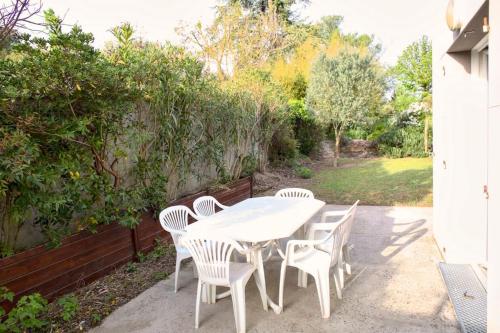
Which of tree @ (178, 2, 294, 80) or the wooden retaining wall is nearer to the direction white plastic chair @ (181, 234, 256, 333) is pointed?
the tree

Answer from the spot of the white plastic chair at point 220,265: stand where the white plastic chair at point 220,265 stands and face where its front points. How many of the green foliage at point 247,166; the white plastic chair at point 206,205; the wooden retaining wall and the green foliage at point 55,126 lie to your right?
0

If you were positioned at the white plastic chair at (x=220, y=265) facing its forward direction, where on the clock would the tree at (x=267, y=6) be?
The tree is roughly at 11 o'clock from the white plastic chair.

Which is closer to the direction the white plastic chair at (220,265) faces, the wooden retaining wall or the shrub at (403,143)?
the shrub

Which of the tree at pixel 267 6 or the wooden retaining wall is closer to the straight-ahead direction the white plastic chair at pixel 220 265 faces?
the tree

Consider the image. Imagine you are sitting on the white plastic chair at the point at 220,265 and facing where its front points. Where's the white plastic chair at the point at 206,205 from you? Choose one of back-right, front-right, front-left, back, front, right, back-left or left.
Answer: front-left

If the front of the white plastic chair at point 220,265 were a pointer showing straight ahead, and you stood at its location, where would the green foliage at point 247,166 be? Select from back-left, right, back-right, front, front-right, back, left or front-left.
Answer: front-left

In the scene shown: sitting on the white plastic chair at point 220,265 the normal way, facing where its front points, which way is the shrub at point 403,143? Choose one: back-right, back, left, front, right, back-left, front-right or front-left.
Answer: front

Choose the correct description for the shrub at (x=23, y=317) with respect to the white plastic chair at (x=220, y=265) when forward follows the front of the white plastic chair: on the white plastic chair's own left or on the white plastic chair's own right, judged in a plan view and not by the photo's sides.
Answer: on the white plastic chair's own left

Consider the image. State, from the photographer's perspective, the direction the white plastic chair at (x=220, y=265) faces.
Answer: facing away from the viewer and to the right of the viewer

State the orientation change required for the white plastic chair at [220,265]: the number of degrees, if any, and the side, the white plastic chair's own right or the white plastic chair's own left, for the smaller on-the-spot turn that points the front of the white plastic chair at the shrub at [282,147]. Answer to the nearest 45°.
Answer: approximately 45° to the white plastic chair's own left

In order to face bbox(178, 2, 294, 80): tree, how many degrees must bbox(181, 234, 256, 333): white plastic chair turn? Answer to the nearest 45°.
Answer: approximately 45° to its left

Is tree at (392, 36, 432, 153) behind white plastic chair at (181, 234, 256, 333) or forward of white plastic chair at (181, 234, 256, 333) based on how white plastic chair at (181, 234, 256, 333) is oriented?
forward

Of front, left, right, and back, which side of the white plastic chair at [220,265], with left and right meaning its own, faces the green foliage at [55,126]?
left

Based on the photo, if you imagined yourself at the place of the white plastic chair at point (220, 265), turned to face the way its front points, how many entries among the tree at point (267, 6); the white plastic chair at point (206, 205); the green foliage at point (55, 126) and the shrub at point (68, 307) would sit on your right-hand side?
0

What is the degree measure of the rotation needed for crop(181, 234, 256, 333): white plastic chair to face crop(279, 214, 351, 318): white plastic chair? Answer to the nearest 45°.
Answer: approximately 45° to its right
